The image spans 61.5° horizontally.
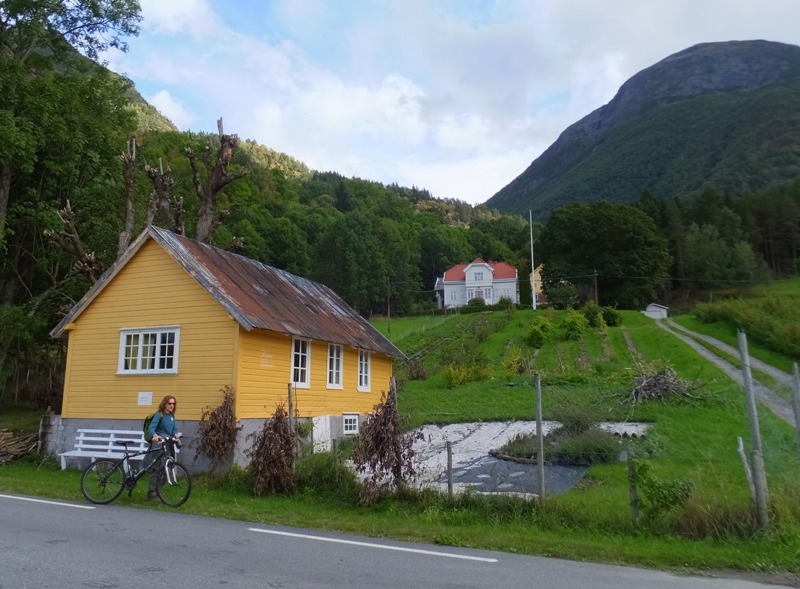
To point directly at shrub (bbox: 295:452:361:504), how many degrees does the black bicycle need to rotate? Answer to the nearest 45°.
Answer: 0° — it already faces it

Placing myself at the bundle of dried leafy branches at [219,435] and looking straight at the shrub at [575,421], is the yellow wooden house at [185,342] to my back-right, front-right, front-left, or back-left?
front-left

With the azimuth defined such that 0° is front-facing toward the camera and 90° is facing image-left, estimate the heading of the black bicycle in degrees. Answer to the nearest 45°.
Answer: approximately 270°

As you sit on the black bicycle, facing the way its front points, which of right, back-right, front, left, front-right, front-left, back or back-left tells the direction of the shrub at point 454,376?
front-left

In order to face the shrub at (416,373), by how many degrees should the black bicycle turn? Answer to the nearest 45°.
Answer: approximately 45° to its left

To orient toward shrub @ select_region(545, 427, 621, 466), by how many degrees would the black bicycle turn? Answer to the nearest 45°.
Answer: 0° — it already faces it

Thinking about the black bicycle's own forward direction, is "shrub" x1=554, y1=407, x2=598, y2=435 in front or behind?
in front

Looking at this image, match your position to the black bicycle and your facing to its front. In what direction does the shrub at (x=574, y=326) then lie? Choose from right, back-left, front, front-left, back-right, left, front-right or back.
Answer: front-left

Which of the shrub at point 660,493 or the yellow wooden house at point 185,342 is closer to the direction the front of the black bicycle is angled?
the shrub

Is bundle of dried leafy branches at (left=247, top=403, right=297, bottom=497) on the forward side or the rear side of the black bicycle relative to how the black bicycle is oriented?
on the forward side

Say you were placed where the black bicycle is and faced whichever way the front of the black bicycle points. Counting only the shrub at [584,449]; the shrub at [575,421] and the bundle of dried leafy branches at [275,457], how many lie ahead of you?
3

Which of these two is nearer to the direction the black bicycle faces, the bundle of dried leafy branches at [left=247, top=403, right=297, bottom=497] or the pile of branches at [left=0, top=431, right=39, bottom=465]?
the bundle of dried leafy branches

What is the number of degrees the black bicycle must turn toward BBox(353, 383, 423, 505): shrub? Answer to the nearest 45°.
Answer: approximately 45° to its right

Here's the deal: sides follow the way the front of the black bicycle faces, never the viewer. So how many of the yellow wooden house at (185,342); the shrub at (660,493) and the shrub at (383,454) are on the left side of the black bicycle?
1
